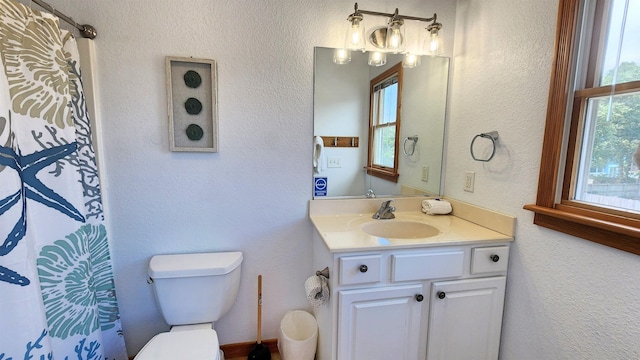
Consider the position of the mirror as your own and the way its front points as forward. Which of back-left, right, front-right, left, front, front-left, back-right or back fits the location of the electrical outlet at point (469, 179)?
left

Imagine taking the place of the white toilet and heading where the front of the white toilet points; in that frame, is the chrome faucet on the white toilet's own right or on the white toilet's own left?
on the white toilet's own left

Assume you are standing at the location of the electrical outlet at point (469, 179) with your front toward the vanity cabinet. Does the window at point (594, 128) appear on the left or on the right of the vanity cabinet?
left

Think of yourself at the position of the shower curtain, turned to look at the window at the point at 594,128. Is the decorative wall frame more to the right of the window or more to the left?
left

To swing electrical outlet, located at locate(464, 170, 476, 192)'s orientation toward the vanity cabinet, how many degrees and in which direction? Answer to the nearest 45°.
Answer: approximately 45° to its left

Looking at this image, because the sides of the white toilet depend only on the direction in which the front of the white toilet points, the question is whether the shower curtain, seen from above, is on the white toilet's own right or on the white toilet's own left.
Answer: on the white toilet's own right

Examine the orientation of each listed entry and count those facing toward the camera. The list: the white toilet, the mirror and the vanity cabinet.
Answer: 3

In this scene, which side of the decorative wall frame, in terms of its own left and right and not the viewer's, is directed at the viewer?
front

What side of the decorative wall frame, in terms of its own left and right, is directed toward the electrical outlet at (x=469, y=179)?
left

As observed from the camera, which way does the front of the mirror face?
facing the viewer

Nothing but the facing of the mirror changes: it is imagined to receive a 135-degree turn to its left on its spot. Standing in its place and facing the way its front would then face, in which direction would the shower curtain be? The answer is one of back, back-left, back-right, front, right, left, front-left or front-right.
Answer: back

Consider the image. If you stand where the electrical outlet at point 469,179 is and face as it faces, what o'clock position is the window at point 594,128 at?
The window is roughly at 9 o'clock from the electrical outlet.

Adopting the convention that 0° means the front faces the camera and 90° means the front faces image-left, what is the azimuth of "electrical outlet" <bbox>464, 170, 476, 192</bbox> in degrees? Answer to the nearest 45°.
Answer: approximately 45°
